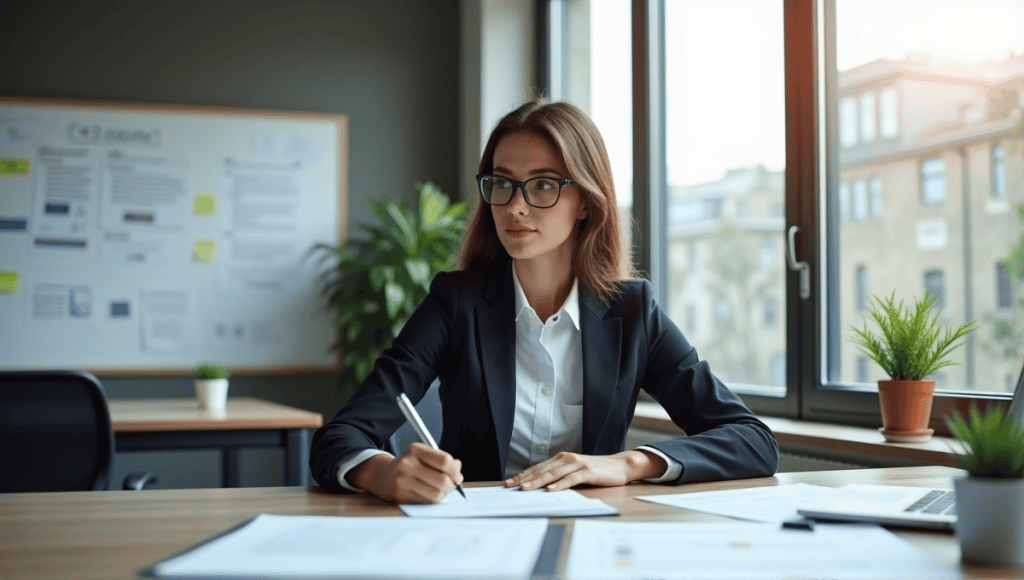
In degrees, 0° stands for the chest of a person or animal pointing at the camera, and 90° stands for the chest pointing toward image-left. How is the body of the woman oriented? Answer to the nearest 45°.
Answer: approximately 0°

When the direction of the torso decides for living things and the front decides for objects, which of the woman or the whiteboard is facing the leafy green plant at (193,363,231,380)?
the whiteboard

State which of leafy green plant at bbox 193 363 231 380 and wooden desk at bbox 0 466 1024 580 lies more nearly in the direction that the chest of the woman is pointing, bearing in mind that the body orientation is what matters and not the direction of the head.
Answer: the wooden desk

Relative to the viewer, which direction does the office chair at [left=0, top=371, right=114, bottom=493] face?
away from the camera

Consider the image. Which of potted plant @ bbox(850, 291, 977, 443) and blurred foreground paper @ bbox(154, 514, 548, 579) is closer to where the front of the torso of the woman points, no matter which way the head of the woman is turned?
the blurred foreground paper

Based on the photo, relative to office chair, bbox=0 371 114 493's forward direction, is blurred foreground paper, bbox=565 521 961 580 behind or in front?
behind

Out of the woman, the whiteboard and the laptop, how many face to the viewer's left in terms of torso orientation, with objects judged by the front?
1

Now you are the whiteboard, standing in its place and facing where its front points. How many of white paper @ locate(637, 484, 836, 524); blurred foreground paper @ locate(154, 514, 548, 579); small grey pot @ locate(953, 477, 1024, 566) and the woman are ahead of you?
4

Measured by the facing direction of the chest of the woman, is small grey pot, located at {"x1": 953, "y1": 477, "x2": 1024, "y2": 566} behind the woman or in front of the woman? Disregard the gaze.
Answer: in front

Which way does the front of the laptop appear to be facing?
to the viewer's left

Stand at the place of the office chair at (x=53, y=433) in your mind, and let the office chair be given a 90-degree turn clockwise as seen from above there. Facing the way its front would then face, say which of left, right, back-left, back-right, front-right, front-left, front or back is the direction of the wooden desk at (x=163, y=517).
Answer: right

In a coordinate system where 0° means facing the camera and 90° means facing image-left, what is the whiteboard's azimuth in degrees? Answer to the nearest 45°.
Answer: approximately 0°
